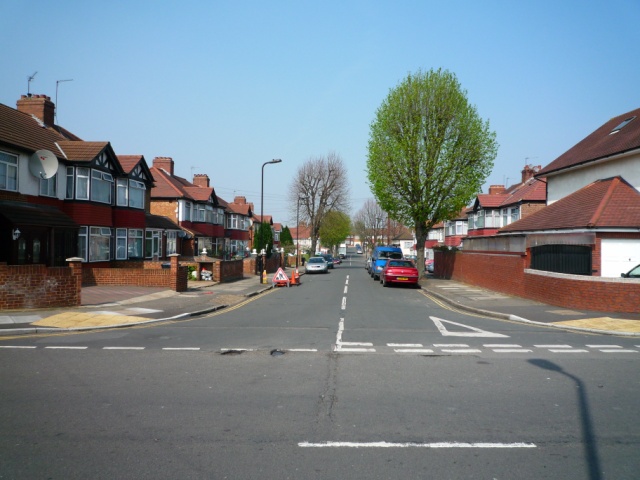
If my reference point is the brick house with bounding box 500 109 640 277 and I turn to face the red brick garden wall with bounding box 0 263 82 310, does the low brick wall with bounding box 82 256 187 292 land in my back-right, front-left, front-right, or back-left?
front-right

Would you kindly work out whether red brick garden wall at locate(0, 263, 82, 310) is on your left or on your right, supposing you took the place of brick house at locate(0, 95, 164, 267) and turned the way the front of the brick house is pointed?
on your right

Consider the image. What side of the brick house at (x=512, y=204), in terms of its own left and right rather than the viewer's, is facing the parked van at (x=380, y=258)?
front

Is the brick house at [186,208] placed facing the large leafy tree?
yes

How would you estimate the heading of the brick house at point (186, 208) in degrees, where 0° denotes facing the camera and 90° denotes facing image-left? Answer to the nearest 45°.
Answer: approximately 315°

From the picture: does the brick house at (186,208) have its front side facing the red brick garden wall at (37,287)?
no

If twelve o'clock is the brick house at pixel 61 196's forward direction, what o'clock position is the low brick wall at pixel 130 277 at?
The low brick wall is roughly at 12 o'clock from the brick house.

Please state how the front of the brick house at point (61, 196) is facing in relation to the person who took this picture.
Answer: facing the viewer and to the right of the viewer

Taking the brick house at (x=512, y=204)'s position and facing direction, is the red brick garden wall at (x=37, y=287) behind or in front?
in front

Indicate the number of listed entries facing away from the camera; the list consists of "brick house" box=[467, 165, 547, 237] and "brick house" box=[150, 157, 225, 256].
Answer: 0

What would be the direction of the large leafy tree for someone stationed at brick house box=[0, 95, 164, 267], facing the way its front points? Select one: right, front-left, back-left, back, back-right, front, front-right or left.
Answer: front-left

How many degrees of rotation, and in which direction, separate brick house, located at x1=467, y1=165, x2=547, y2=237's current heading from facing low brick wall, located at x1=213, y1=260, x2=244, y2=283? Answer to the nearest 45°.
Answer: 0° — it already faces it

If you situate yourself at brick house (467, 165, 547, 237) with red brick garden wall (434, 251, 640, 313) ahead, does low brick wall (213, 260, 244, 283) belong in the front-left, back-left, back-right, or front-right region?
front-right

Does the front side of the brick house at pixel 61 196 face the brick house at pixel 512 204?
no

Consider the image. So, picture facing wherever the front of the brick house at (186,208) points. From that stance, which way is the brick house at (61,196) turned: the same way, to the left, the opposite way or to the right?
the same way

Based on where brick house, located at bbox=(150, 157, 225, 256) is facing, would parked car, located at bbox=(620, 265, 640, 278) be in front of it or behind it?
in front

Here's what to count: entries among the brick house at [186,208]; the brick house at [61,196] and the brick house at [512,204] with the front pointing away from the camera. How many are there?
0

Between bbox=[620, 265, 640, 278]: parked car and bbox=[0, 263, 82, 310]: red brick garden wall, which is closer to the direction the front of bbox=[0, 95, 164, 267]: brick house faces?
the parked car

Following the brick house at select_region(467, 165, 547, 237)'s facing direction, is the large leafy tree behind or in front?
in front
